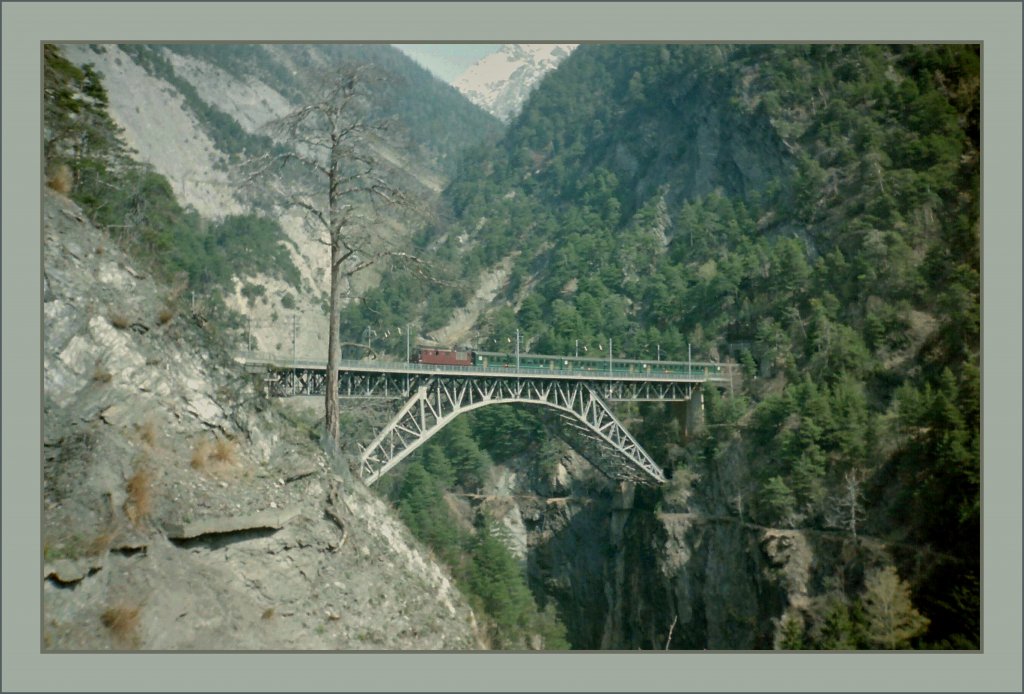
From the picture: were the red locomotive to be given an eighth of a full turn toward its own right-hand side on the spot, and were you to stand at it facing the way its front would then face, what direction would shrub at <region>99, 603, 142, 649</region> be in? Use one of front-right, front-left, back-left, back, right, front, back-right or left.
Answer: back-left

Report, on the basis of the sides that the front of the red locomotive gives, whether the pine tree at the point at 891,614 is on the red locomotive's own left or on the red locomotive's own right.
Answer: on the red locomotive's own left

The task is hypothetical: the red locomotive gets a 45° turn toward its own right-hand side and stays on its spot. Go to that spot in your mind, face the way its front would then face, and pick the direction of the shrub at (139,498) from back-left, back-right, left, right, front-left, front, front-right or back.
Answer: back-left

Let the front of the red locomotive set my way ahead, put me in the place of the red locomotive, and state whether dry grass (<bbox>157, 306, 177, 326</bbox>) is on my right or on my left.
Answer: on my left

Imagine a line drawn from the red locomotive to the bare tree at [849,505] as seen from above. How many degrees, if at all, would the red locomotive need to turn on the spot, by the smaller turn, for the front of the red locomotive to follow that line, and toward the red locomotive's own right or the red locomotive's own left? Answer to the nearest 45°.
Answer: approximately 180°

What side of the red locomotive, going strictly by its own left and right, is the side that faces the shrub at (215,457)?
left

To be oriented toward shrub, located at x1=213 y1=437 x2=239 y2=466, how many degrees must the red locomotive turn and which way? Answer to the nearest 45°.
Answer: approximately 90° to its left

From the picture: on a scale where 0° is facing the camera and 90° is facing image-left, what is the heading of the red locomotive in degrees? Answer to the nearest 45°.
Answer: approximately 90°

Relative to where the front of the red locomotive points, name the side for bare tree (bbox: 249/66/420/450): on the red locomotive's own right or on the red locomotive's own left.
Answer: on the red locomotive's own left
